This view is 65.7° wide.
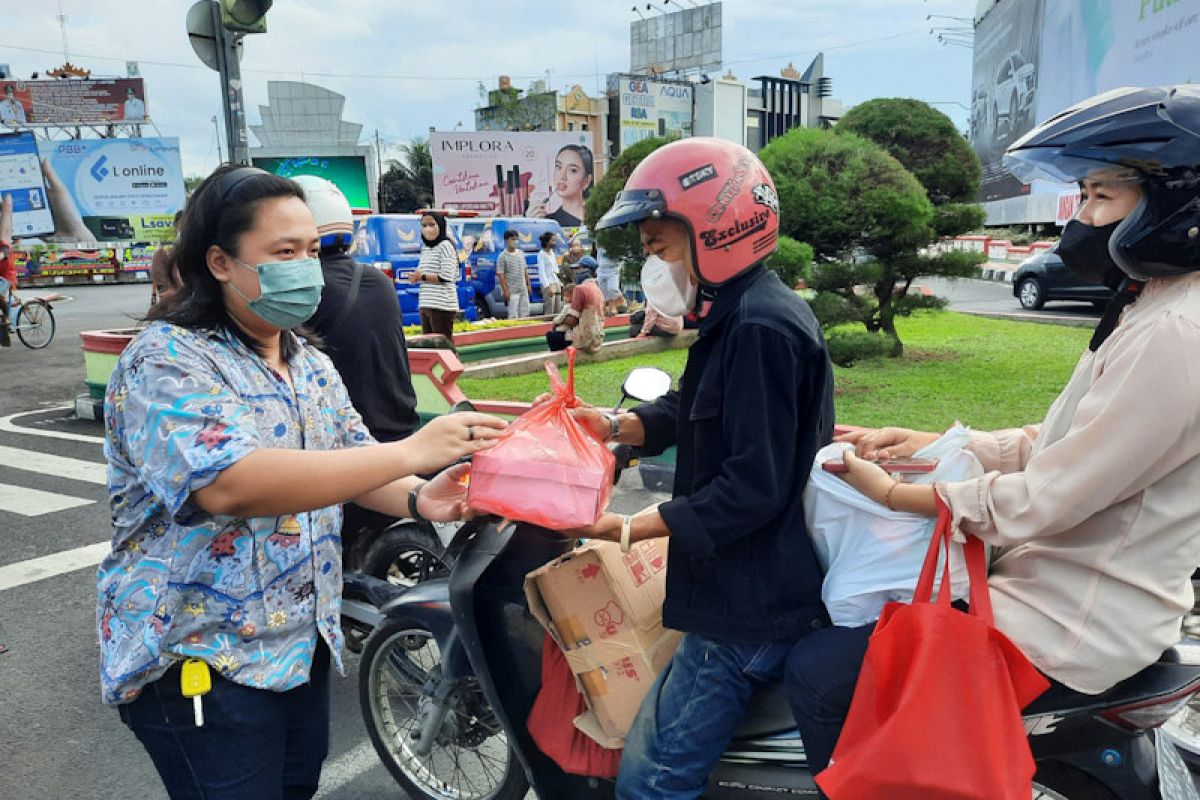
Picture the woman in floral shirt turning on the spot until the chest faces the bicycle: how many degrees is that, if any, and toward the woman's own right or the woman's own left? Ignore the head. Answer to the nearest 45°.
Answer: approximately 135° to the woman's own left

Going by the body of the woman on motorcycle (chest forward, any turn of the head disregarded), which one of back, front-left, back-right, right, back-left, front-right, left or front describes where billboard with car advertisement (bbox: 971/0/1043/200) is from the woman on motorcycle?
right

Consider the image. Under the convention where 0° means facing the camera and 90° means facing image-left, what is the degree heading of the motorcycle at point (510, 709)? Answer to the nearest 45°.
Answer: approximately 90°

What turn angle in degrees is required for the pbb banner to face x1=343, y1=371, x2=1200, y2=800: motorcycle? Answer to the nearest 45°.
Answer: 0° — it already faces it

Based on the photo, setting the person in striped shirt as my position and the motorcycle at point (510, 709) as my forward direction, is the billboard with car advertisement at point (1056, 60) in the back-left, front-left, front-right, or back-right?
back-left

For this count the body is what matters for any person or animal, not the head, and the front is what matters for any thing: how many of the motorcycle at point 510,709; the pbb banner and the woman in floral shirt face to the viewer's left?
1

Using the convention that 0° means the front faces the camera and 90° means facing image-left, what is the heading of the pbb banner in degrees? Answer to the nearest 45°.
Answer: approximately 0°

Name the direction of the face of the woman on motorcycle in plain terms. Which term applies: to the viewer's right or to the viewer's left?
to the viewer's left

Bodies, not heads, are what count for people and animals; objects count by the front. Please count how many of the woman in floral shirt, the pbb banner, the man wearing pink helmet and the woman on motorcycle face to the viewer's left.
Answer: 2

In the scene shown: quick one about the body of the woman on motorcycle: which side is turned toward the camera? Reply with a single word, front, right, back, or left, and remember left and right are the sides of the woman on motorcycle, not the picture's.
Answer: left

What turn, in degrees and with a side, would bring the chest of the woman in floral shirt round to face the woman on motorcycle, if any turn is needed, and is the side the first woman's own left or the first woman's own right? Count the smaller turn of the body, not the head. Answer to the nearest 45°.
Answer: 0° — they already face them

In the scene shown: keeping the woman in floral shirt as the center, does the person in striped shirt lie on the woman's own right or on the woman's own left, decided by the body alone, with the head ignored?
on the woman's own left

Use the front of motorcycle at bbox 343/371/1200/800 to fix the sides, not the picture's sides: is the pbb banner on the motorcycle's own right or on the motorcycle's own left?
on the motorcycle's own right

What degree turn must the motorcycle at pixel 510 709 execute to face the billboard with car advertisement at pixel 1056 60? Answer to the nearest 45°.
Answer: approximately 90° to its right
